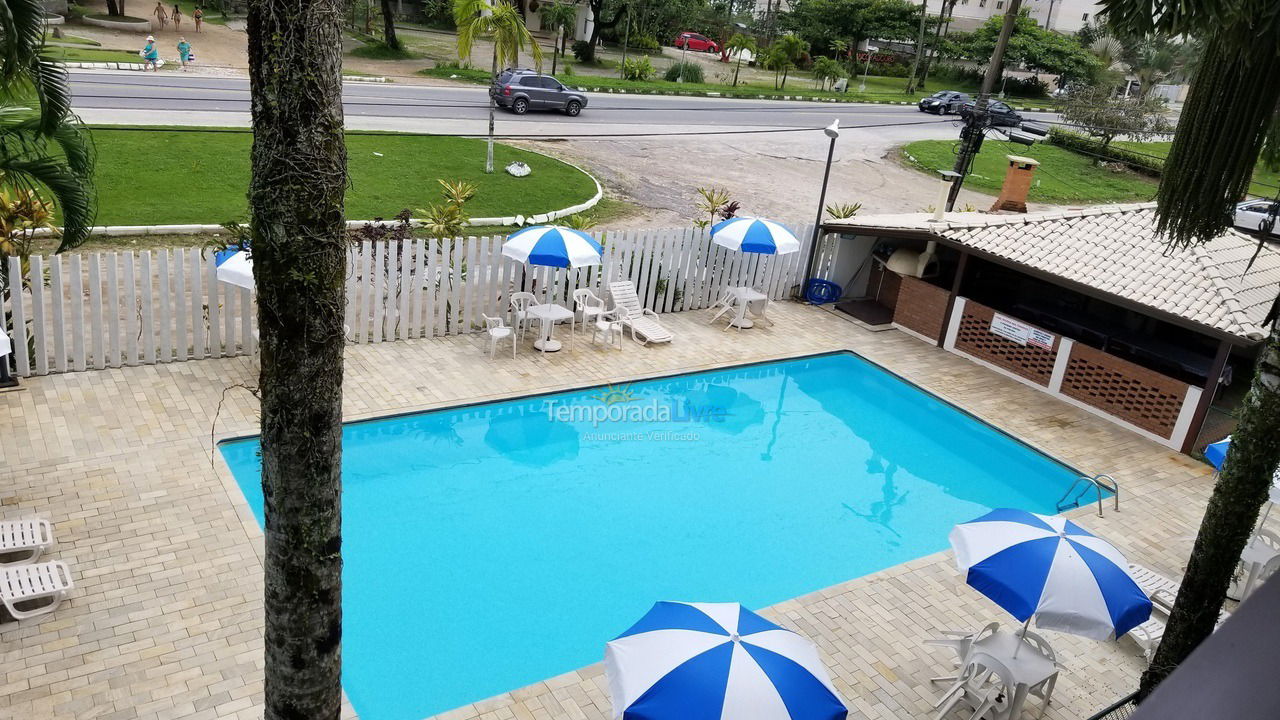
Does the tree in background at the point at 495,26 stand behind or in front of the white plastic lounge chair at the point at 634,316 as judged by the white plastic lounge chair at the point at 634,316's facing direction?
behind

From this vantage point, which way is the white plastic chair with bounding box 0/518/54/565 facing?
to the viewer's right

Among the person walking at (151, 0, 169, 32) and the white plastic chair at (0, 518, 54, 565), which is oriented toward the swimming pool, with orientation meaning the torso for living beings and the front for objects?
the white plastic chair

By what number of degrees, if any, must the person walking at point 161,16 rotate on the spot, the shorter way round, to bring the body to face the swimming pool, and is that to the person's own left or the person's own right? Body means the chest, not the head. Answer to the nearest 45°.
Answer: approximately 180°

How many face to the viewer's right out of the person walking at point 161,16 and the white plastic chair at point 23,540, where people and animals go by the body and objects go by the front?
1
